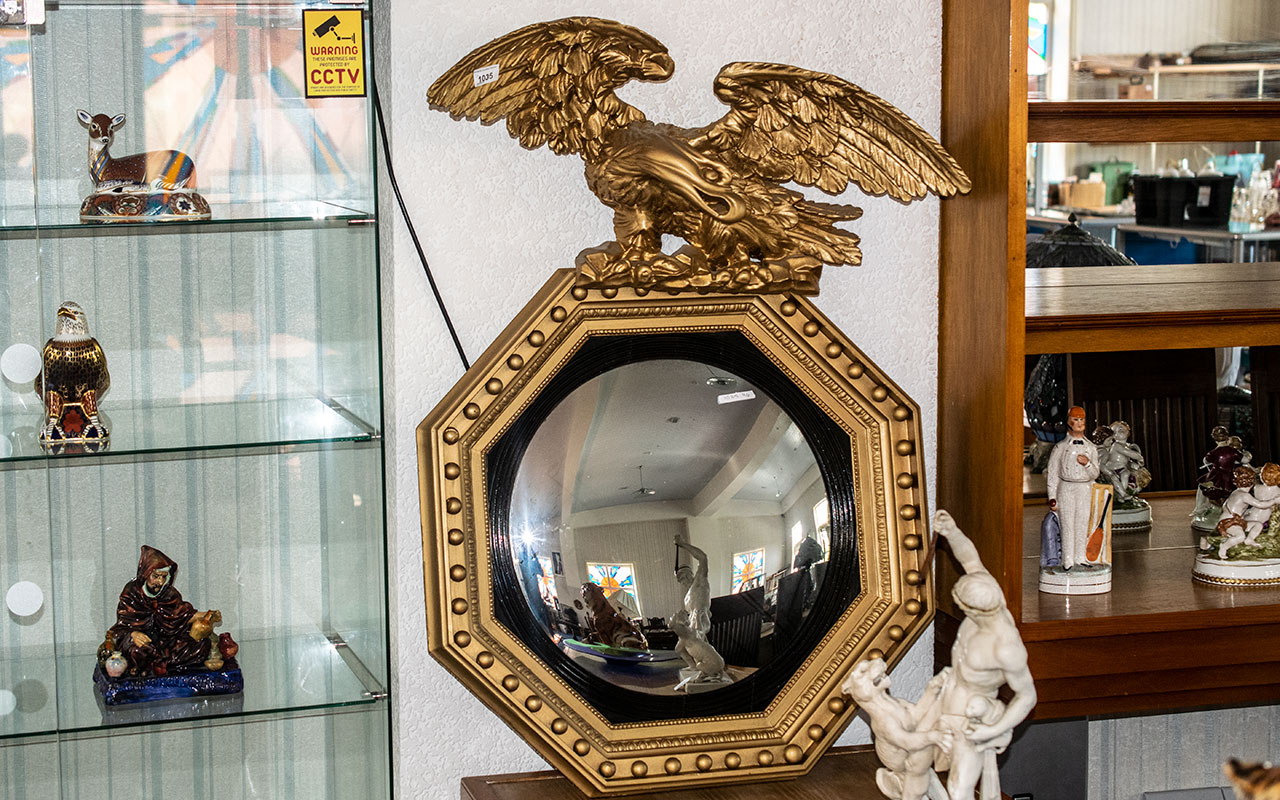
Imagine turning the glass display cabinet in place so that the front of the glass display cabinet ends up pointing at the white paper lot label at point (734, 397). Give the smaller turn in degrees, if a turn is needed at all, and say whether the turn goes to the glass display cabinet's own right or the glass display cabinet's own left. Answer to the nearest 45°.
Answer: approximately 90° to the glass display cabinet's own left

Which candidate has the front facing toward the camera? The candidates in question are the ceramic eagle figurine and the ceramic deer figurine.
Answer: the ceramic eagle figurine

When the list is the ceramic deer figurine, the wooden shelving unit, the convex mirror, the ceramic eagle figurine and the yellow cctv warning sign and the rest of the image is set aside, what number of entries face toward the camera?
4

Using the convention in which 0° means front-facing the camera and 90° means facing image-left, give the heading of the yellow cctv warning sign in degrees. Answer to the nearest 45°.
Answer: approximately 0°

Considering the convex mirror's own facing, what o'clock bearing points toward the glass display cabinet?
The glass display cabinet is roughly at 3 o'clock from the convex mirror.

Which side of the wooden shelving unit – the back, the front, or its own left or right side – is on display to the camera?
front

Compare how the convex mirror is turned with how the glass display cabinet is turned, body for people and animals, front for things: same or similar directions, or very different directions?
same or similar directions

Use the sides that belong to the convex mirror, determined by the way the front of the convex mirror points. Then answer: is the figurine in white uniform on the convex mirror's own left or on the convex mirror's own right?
on the convex mirror's own left

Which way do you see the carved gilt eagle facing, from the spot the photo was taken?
facing the viewer and to the left of the viewer

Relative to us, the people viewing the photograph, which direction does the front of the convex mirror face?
facing the viewer

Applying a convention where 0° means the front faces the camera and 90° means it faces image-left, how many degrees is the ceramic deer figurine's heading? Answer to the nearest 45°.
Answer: approximately 90°

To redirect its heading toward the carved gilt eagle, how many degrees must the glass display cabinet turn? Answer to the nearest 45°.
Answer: approximately 90° to its left

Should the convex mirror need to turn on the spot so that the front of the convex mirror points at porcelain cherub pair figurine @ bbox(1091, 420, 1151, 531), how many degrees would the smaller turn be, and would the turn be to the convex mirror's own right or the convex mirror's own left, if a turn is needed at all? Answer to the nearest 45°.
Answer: approximately 135° to the convex mirror's own left

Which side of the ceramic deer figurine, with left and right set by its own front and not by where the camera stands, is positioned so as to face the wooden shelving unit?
back

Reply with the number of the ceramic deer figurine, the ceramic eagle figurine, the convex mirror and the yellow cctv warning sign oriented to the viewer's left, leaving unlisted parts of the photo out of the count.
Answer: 1
